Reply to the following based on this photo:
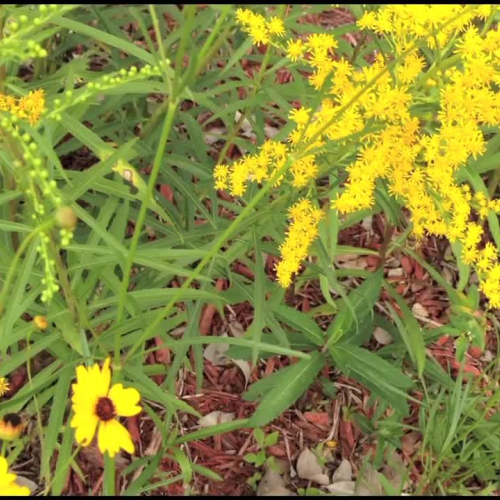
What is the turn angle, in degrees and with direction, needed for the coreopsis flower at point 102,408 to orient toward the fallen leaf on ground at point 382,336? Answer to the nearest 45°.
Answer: approximately 135° to its left

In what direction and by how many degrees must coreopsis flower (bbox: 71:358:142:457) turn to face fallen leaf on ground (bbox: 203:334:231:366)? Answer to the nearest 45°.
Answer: approximately 180°

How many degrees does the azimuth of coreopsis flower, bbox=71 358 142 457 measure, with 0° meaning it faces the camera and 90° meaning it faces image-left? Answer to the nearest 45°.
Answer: approximately 0°
